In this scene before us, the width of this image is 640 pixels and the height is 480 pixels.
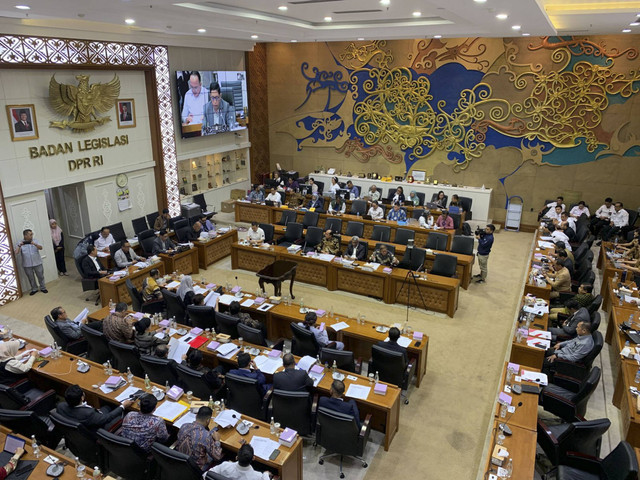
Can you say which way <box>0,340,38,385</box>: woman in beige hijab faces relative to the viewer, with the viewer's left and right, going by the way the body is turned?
facing away from the viewer and to the right of the viewer

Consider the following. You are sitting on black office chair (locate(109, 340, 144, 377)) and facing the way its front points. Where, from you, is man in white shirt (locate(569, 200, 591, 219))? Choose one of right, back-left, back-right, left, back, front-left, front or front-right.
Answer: front-right

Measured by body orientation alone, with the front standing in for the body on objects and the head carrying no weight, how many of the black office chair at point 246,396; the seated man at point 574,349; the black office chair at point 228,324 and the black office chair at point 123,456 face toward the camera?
0

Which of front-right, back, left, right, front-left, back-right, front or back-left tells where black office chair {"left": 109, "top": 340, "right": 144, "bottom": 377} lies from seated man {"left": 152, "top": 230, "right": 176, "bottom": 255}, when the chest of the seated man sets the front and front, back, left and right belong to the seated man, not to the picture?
front-right

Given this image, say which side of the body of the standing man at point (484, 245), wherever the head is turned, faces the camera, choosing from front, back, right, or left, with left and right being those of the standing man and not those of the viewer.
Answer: left

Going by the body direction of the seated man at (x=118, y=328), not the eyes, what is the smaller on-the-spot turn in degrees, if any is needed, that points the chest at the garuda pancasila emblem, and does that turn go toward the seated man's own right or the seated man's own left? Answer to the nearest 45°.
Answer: approximately 45° to the seated man's own left

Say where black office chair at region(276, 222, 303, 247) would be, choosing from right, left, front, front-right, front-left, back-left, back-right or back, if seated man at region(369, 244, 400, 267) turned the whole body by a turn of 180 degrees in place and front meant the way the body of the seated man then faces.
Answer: front-left

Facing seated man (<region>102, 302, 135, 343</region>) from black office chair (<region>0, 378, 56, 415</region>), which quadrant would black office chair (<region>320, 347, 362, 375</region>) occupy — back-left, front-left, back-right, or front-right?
front-right

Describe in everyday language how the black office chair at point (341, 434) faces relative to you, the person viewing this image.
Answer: facing away from the viewer and to the right of the viewer

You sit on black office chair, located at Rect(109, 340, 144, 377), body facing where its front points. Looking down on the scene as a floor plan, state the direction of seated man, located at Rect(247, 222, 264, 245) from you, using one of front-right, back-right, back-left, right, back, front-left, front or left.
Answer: front

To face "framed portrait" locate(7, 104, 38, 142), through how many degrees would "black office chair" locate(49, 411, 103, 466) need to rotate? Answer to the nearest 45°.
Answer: approximately 45° to its left

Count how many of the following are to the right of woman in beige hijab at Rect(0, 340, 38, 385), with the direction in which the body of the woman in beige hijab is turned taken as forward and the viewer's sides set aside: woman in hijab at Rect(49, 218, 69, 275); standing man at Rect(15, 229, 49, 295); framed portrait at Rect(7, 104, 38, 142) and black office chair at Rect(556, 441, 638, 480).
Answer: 1

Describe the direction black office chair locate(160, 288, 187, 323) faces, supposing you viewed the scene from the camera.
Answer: facing away from the viewer and to the right of the viewer

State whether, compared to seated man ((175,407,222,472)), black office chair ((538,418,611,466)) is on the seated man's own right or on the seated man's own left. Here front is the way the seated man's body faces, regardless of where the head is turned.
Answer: on the seated man's own right

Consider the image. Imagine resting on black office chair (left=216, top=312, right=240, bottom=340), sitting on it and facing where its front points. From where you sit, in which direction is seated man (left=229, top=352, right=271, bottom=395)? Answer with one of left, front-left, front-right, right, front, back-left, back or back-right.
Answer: back-right

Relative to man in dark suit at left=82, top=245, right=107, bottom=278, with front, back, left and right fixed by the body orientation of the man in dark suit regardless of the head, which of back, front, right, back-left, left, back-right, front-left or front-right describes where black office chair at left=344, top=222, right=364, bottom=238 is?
front-left

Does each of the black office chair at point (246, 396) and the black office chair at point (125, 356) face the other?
no

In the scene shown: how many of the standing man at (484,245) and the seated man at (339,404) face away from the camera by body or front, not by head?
1

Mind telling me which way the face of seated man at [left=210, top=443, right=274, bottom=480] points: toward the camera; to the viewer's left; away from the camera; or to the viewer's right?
away from the camera

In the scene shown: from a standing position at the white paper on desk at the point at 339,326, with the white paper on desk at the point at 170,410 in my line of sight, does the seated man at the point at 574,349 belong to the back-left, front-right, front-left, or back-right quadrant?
back-left
